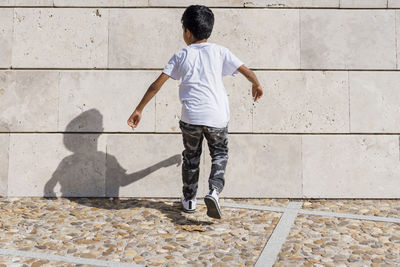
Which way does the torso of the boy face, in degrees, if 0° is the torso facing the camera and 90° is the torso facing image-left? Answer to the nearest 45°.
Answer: approximately 180°

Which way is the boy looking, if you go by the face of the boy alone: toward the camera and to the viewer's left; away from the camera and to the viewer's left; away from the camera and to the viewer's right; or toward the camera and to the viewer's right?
away from the camera and to the viewer's left
